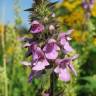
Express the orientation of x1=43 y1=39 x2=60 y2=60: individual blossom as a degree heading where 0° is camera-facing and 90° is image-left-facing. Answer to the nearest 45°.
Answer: approximately 0°

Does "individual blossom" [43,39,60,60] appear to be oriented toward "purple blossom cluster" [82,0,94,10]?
no
